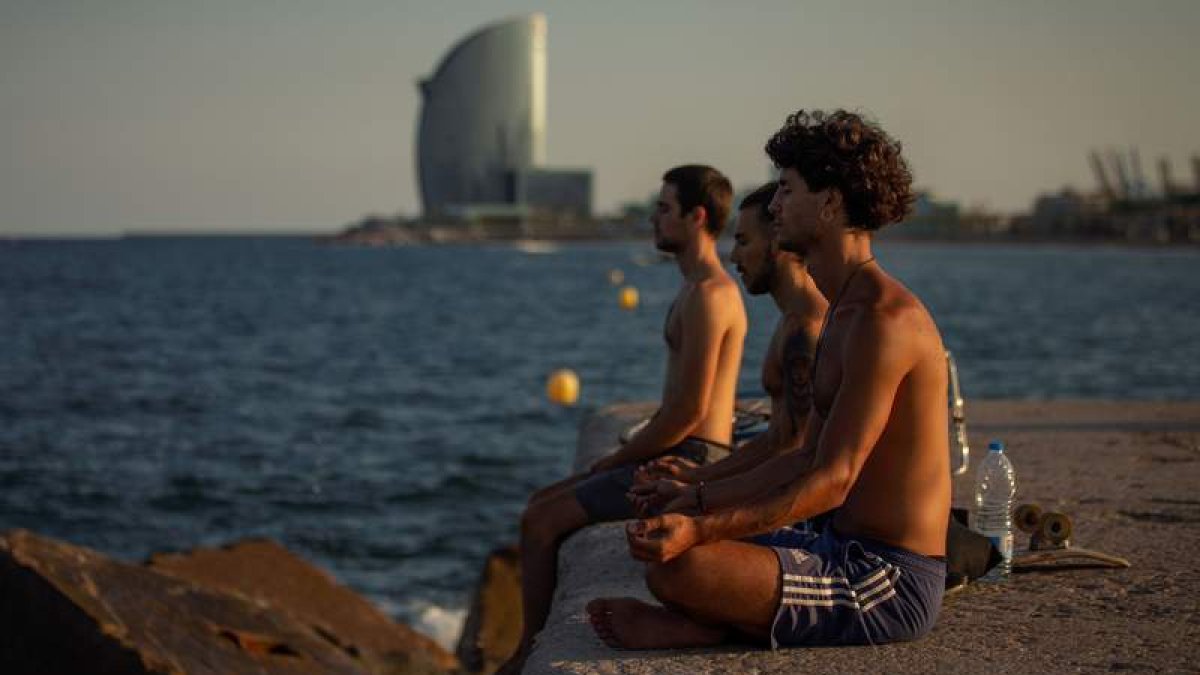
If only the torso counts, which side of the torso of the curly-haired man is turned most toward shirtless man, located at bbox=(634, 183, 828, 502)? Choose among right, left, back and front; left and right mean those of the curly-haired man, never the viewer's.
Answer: right

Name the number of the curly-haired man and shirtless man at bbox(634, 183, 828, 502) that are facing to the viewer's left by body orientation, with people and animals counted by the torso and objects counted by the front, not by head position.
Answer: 2

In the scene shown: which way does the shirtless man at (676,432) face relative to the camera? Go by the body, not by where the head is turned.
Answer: to the viewer's left

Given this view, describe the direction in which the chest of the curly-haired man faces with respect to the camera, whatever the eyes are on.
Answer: to the viewer's left

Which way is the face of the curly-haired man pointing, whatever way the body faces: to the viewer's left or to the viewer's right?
to the viewer's left

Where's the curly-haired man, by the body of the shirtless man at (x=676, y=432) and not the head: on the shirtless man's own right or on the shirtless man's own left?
on the shirtless man's own left

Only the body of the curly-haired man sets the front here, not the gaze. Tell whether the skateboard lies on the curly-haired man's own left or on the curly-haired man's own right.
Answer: on the curly-haired man's own right

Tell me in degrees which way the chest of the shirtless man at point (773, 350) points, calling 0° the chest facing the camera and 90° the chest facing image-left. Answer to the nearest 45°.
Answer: approximately 90°

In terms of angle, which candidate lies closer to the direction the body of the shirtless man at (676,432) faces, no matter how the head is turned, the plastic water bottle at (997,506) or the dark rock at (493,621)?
the dark rock
